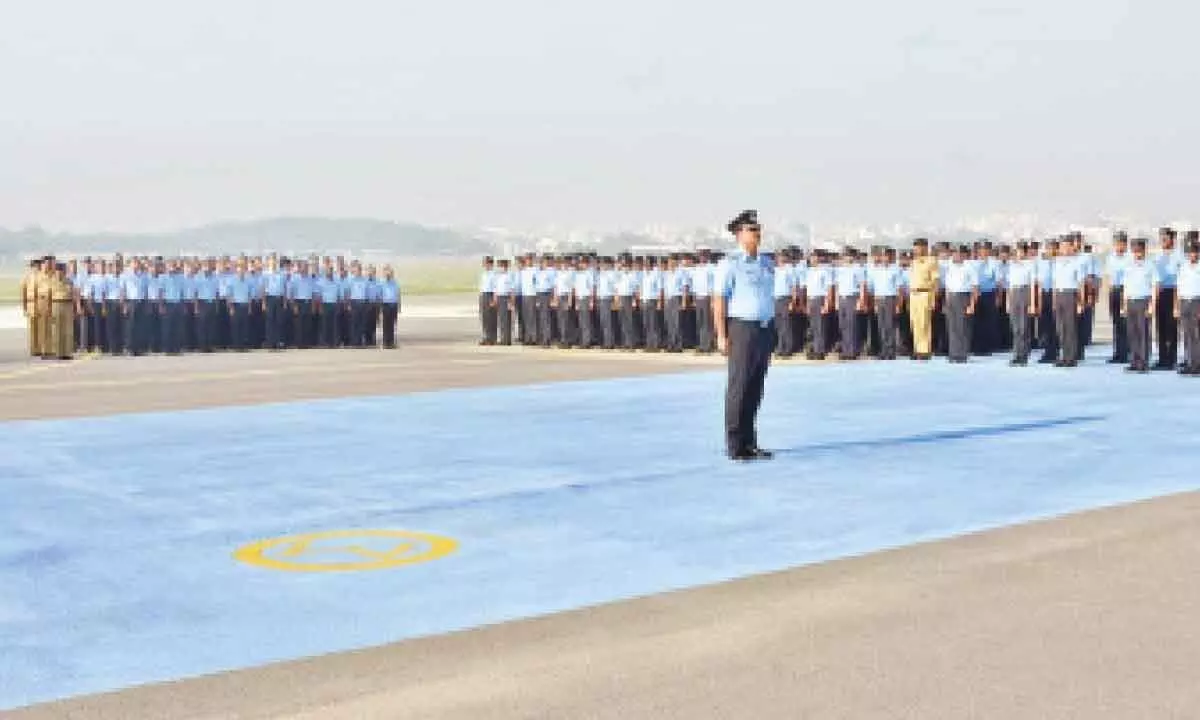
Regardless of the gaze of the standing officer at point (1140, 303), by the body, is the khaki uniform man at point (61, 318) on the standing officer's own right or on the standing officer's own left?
on the standing officer's own right

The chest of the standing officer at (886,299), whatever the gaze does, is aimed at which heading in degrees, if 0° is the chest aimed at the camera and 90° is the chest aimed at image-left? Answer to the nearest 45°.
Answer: approximately 0°

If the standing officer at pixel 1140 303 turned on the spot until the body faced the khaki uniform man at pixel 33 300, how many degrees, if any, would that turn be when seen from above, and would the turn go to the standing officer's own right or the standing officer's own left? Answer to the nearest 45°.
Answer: approximately 90° to the standing officer's own right

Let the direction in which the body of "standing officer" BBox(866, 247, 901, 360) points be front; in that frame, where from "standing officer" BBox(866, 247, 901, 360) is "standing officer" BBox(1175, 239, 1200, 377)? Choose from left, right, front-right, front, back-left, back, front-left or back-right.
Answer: front-left

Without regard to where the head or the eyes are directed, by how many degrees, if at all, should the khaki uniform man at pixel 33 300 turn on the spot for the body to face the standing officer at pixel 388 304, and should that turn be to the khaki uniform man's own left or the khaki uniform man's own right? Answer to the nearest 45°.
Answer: approximately 45° to the khaki uniform man's own left

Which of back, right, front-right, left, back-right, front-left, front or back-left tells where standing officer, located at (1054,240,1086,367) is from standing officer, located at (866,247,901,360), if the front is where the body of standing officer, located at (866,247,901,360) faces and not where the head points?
front-left

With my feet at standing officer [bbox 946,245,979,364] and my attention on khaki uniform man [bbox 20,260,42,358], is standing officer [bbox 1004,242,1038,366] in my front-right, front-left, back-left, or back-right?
back-left
